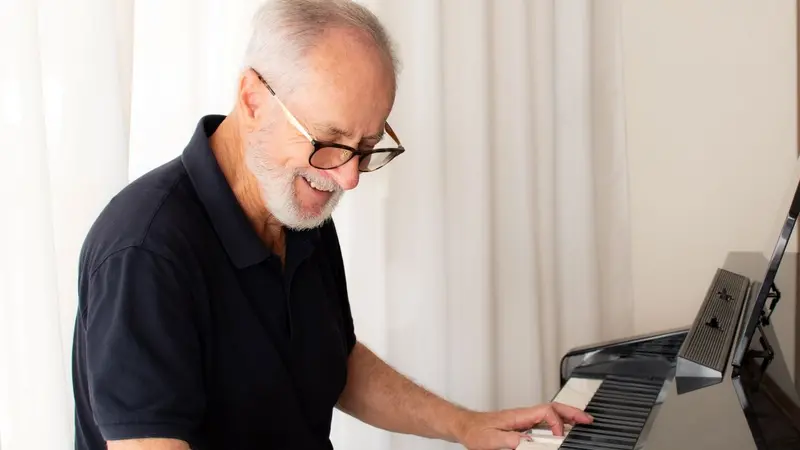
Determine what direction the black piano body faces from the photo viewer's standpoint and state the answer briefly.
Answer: facing to the left of the viewer

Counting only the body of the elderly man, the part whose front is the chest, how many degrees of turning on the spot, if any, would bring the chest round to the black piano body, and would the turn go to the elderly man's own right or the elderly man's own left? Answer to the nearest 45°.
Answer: approximately 45° to the elderly man's own left

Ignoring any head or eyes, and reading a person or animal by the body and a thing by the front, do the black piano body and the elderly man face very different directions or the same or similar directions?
very different directions

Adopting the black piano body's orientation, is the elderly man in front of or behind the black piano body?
in front

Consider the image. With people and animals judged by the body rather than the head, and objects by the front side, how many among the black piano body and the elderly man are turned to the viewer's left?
1
